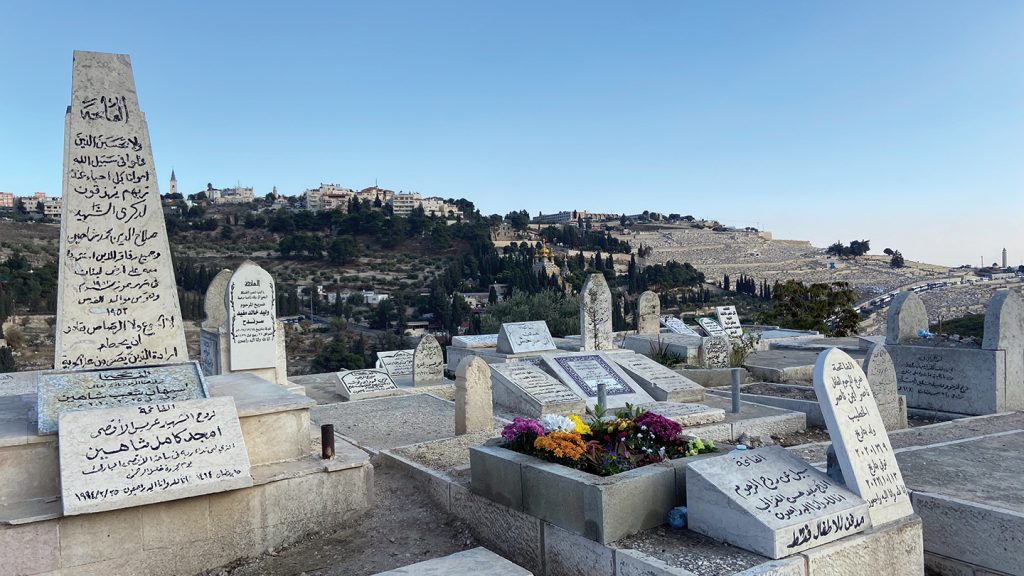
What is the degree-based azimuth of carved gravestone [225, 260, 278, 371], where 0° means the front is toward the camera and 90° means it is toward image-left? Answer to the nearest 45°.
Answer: approximately 0°

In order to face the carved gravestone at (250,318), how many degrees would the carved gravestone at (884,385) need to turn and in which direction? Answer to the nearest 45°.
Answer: approximately 90° to its right

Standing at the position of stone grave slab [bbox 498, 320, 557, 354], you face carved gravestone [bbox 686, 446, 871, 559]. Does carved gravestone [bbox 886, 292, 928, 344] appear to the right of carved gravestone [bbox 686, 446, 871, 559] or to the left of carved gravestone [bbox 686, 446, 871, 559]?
left

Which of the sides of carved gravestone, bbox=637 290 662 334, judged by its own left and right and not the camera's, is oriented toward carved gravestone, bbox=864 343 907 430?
front

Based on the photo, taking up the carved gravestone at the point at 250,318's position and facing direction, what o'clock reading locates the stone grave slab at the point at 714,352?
The stone grave slab is roughly at 9 o'clock from the carved gravestone.

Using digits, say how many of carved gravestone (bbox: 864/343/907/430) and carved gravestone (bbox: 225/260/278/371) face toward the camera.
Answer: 2

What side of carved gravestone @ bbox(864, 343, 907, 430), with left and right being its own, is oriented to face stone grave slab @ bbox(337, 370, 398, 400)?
right

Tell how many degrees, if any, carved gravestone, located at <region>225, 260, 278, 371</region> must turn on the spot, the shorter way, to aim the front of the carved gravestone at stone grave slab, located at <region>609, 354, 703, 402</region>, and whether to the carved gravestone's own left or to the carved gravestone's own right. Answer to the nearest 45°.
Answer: approximately 90° to the carved gravestone's own left

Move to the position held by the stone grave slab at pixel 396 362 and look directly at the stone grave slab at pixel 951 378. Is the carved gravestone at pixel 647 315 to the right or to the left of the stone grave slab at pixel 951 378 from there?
left

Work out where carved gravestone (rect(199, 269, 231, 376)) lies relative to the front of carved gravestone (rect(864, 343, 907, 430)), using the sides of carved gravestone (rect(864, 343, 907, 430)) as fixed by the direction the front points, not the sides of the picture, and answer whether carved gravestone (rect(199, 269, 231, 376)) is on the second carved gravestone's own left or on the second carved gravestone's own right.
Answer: on the second carved gravestone's own right

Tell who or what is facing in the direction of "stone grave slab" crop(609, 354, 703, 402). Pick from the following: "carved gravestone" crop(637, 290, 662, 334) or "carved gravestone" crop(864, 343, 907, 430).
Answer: "carved gravestone" crop(637, 290, 662, 334)

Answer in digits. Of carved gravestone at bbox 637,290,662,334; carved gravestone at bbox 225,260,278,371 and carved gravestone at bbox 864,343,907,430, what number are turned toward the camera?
3

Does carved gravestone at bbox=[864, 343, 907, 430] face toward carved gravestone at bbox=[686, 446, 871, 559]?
yes

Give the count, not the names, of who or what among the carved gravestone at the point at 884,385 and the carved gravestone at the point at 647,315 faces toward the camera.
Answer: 2

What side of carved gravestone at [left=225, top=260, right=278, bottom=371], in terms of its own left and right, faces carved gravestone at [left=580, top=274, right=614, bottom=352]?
left

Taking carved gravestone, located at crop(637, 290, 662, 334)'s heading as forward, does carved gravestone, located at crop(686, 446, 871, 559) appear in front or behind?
in front

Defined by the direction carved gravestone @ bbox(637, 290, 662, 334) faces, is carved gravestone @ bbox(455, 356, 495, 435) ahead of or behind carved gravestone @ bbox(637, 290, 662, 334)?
ahead

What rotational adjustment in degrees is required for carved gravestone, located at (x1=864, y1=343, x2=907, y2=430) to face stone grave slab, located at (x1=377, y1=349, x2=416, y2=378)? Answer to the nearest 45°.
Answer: approximately 90° to its right
